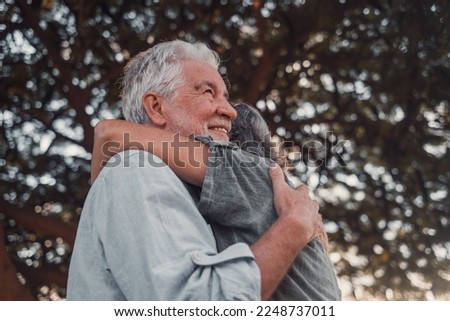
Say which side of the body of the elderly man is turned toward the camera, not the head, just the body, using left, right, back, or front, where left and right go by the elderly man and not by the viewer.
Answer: right
